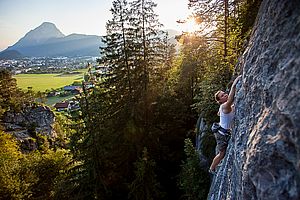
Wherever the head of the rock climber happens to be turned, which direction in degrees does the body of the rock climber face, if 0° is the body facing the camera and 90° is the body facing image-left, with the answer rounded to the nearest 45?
approximately 270°
